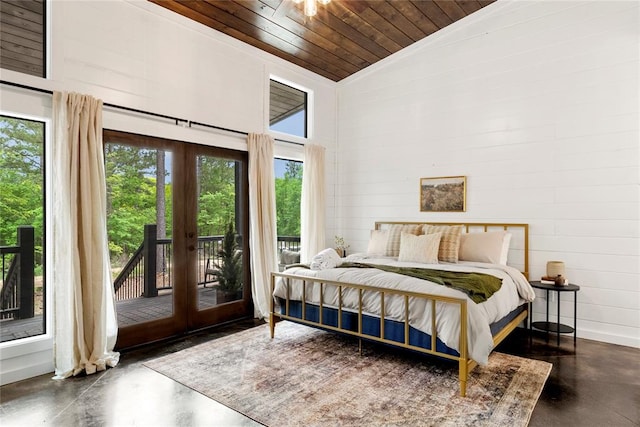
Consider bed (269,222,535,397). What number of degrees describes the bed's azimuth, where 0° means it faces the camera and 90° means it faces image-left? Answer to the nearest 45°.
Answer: approximately 45°

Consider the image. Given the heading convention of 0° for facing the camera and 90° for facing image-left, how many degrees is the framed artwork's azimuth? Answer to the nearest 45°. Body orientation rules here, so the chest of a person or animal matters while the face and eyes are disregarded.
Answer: approximately 45°

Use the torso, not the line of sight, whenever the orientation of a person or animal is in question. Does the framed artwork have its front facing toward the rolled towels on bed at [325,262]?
yes

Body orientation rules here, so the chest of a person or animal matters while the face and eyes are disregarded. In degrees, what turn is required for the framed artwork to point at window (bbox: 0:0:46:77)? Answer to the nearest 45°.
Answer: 0° — it already faces it
